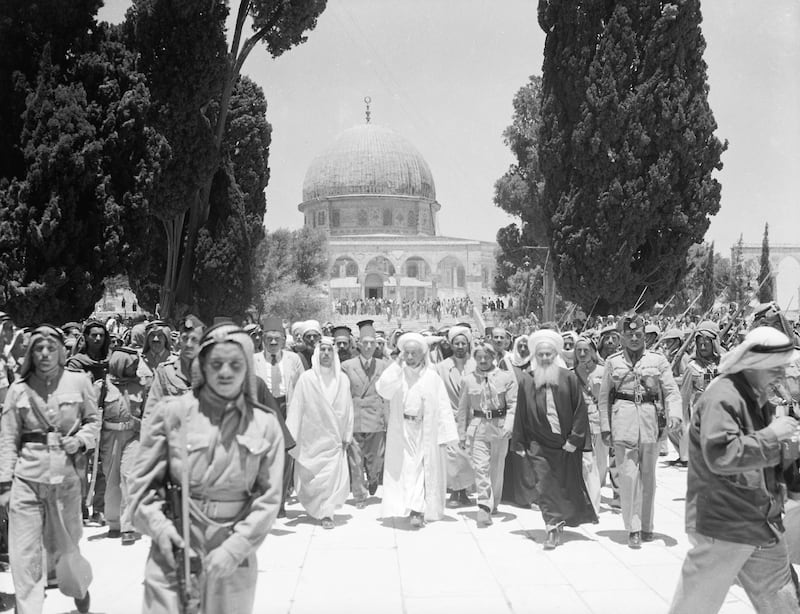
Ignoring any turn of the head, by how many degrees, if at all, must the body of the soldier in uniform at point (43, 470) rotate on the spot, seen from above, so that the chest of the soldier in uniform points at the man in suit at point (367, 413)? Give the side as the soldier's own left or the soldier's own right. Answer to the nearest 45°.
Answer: approximately 135° to the soldier's own left

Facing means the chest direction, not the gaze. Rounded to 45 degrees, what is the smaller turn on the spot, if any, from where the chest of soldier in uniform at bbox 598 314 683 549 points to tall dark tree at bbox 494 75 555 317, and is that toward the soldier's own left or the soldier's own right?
approximately 180°

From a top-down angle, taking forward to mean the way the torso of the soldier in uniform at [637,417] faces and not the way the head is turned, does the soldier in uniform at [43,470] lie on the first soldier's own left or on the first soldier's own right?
on the first soldier's own right

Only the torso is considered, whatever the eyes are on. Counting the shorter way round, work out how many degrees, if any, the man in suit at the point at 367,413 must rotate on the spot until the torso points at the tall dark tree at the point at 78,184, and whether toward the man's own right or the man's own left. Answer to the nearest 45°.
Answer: approximately 135° to the man's own right
